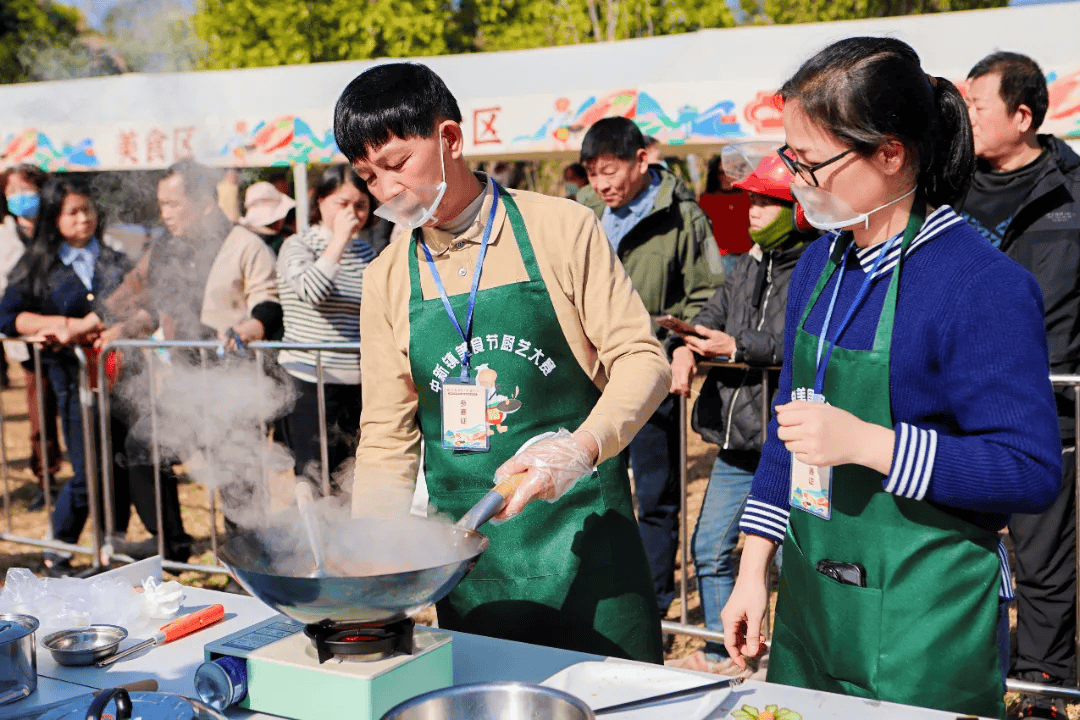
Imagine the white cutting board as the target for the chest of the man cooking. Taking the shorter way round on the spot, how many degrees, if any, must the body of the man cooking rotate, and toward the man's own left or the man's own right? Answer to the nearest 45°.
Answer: approximately 90° to the man's own left

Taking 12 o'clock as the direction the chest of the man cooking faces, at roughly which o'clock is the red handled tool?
The red handled tool is roughly at 1 o'clock from the man cooking.

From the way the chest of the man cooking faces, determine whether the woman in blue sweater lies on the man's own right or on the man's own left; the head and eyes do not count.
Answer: on the man's own left

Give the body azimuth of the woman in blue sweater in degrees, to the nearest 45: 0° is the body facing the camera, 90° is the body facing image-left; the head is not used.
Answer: approximately 45°

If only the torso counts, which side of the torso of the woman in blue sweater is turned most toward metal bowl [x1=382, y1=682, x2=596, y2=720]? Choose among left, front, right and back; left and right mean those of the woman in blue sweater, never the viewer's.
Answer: front

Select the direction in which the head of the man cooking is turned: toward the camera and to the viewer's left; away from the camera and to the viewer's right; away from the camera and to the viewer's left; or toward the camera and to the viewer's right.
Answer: toward the camera and to the viewer's left

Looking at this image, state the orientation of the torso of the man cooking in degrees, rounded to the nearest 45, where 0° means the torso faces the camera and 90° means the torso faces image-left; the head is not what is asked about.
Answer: approximately 45°

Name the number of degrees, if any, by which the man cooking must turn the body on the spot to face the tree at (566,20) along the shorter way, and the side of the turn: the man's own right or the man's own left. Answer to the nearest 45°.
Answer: approximately 135° to the man's own right

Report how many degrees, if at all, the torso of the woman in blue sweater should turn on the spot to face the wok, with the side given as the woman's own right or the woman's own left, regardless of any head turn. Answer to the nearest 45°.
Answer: approximately 45° to the woman's own right

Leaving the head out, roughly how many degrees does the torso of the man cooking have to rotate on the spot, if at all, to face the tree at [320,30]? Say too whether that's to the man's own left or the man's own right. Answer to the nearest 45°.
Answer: approximately 135° to the man's own right

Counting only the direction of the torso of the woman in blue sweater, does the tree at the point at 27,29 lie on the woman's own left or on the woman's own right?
on the woman's own right

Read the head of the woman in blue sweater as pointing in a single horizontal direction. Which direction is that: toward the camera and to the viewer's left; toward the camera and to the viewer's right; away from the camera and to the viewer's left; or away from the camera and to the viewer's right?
toward the camera and to the viewer's left

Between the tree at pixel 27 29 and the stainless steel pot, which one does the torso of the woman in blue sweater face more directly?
the stainless steel pot
